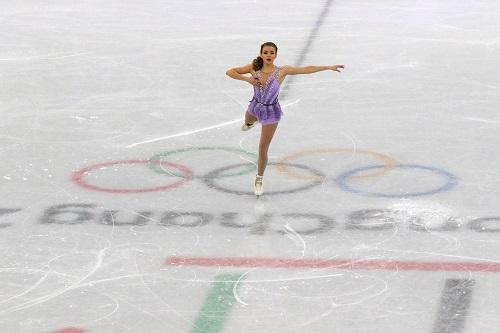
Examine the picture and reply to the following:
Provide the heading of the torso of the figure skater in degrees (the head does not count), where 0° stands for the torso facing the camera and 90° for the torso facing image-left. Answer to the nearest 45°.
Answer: approximately 0°
